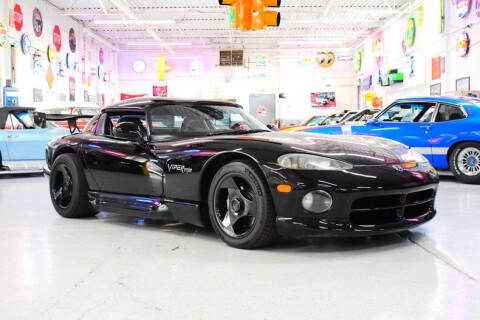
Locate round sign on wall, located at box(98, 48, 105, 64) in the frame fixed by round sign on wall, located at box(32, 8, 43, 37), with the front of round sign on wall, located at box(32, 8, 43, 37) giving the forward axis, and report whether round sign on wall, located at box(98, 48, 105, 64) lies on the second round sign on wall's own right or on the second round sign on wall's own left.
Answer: on the second round sign on wall's own left

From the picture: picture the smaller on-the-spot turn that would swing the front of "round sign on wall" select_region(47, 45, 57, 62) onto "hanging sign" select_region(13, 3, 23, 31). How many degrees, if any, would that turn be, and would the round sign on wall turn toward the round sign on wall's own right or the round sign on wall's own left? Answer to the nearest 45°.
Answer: approximately 45° to the round sign on wall's own right

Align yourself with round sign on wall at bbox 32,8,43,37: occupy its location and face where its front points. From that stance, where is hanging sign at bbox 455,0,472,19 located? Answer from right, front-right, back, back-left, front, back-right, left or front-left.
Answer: front

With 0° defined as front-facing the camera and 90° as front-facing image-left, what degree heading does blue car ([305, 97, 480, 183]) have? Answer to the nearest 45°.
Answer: approximately 90°

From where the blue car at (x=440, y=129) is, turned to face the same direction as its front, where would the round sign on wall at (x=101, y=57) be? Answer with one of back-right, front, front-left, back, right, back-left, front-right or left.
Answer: front-right

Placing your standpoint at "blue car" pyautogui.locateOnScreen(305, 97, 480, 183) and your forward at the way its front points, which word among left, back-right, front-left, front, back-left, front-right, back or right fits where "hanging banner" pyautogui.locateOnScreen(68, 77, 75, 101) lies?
front-right

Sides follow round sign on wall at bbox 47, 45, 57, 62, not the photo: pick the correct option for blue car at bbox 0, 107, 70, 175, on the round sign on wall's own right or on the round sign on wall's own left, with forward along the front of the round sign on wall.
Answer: on the round sign on wall's own right

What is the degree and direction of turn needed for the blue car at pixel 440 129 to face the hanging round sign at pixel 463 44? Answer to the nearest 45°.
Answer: approximately 90° to its right

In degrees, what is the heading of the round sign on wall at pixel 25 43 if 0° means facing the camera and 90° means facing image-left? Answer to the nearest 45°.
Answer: approximately 315°

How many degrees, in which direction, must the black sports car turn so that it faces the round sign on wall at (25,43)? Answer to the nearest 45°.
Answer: approximately 180°

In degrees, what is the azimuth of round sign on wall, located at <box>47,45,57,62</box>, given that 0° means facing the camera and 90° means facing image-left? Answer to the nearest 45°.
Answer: approximately 315°
